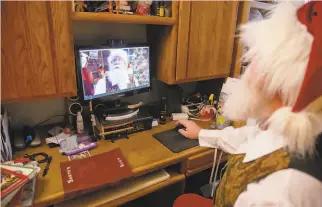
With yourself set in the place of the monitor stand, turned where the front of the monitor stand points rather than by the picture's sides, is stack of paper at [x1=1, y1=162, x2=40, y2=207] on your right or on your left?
on your right

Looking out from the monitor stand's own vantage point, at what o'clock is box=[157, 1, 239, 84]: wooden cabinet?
The wooden cabinet is roughly at 10 o'clock from the monitor stand.

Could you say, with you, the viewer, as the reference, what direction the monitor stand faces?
facing the viewer and to the right of the viewer

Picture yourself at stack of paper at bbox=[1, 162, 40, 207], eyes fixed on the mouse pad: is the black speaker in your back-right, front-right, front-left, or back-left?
front-left
